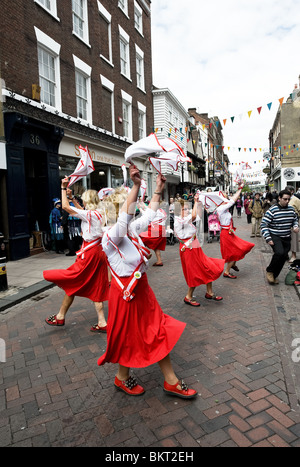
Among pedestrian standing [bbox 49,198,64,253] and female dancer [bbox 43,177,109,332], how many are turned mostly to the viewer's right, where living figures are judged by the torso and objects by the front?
1

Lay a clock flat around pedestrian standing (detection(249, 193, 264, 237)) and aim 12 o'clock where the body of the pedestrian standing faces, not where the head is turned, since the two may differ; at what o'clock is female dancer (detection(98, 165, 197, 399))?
The female dancer is roughly at 12 o'clock from the pedestrian standing.
